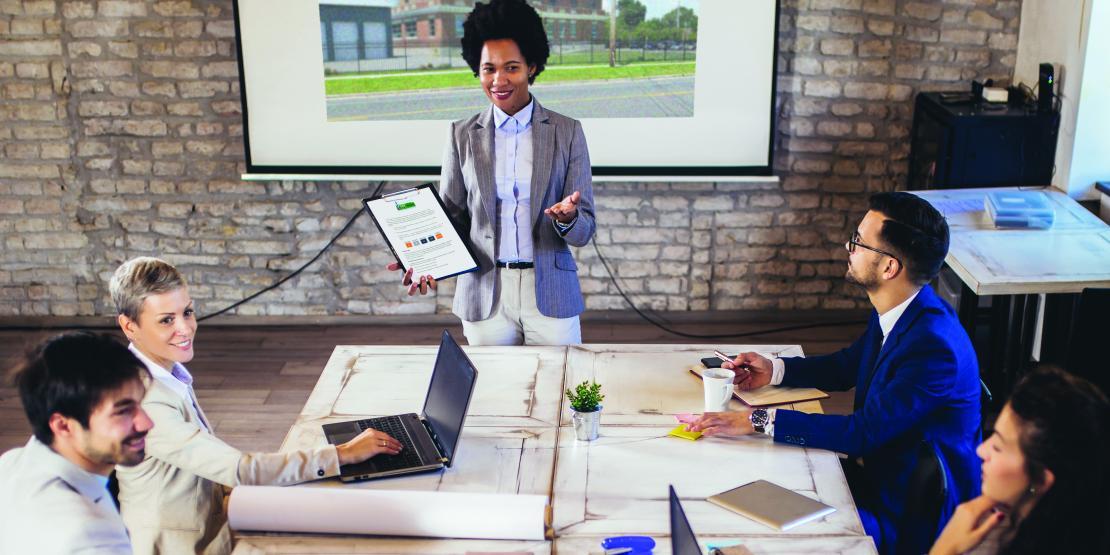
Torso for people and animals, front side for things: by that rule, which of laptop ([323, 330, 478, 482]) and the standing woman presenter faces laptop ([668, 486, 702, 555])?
the standing woman presenter

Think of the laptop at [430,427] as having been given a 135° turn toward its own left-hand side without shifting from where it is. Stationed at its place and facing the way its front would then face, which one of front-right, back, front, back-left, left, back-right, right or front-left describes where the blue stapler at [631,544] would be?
front

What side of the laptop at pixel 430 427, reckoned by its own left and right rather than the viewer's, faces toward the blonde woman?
front

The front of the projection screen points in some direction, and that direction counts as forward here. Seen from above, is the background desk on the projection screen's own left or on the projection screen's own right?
on the projection screen's own left

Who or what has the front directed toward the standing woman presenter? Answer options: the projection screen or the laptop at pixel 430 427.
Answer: the projection screen

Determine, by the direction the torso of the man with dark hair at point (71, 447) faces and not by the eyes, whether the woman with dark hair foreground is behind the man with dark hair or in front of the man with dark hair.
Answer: in front

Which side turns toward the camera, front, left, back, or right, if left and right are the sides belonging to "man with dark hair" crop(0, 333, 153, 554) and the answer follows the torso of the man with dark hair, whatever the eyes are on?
right

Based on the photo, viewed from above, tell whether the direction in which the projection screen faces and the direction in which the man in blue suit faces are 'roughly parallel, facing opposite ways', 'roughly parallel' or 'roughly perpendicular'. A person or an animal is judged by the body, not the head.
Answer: roughly perpendicular

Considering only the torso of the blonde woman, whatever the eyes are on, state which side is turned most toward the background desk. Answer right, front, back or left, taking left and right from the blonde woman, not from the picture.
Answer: front

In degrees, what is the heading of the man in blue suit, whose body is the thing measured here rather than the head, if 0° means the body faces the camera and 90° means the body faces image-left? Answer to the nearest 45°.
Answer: approximately 90°

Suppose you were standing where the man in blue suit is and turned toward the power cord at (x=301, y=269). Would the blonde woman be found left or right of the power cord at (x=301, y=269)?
left

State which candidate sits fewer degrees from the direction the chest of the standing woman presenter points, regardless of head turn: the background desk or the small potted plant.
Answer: the small potted plant

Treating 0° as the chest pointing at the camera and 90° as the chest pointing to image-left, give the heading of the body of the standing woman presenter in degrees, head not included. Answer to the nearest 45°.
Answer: approximately 0°

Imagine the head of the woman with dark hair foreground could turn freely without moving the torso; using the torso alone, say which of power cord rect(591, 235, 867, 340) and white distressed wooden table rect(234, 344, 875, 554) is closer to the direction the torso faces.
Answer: the white distressed wooden table

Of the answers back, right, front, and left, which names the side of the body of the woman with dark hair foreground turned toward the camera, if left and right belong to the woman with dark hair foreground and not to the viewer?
left
